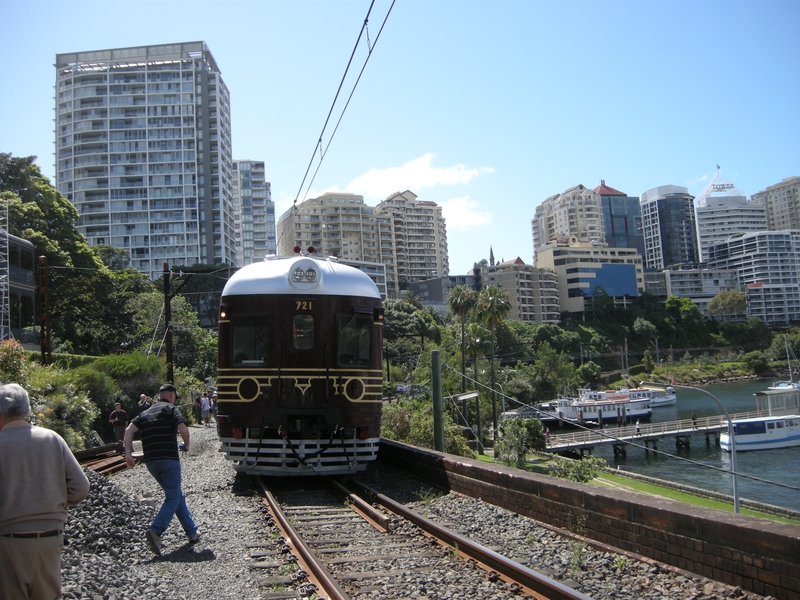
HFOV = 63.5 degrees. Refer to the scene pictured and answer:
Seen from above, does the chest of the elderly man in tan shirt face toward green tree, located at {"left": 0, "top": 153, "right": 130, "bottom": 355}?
yes

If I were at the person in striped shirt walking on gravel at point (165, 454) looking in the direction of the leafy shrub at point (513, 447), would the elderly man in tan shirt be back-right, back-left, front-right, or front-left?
back-right

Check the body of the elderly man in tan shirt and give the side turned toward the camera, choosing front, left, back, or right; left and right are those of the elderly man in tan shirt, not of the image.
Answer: back

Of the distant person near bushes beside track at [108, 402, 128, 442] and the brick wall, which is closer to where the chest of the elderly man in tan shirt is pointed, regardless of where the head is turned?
the distant person near bushes beside track
